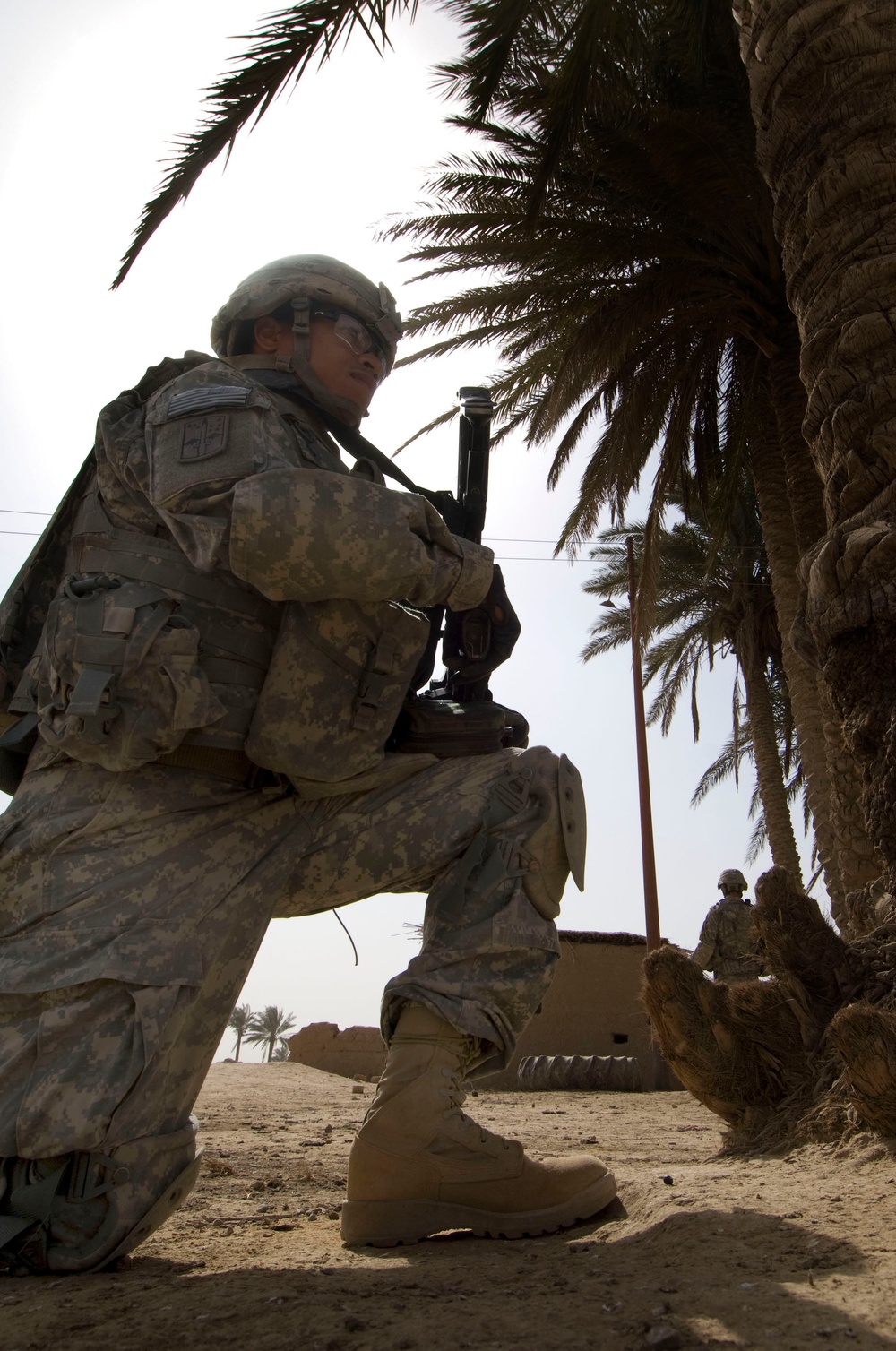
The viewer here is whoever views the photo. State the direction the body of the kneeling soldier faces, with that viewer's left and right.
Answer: facing to the right of the viewer

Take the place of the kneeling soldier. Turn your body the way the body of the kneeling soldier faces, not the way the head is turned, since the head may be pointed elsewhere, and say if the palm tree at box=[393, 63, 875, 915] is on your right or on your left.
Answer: on your left

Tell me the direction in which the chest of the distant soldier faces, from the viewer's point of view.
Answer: away from the camera

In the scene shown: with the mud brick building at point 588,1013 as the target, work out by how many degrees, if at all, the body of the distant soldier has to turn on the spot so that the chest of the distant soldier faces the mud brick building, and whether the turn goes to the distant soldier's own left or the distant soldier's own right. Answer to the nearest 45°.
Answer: approximately 45° to the distant soldier's own left

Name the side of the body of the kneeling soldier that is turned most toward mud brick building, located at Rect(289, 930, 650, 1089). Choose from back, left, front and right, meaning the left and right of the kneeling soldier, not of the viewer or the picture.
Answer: left

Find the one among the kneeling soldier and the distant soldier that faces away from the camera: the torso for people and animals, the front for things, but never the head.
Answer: the distant soldier

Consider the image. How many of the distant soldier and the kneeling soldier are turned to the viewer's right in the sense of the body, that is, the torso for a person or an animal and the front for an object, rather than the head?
1

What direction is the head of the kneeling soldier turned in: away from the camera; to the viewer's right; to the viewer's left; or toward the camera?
to the viewer's right

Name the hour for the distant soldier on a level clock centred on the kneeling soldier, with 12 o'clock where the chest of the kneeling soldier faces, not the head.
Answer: The distant soldier is roughly at 10 o'clock from the kneeling soldier.

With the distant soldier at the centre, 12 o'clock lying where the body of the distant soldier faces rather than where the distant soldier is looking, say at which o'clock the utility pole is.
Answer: The utility pole is roughly at 11 o'clock from the distant soldier.

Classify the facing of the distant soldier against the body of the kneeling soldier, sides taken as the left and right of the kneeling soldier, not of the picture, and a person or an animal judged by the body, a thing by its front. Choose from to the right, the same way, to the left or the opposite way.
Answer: to the left

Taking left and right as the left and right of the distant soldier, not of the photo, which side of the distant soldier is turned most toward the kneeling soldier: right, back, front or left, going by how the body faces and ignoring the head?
back

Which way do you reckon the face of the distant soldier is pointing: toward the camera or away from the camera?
away from the camera
